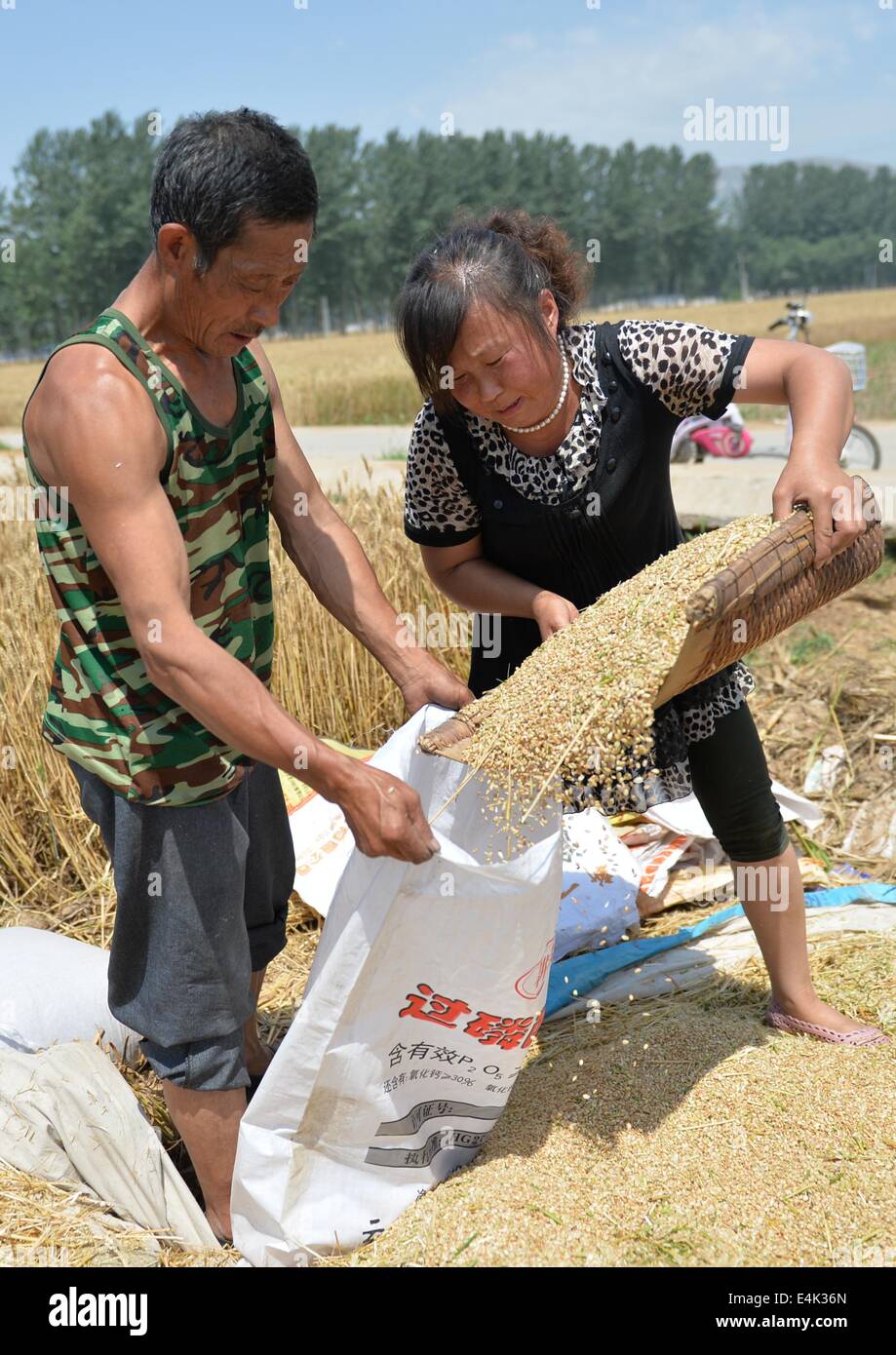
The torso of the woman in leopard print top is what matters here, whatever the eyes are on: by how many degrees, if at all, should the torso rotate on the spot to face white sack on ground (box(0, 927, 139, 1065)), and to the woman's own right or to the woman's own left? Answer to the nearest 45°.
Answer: approximately 90° to the woman's own right

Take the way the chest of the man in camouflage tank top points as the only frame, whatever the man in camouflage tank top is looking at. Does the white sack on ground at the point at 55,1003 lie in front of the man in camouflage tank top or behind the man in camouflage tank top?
behind

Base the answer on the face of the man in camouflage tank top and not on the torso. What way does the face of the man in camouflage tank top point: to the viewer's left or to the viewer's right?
to the viewer's right

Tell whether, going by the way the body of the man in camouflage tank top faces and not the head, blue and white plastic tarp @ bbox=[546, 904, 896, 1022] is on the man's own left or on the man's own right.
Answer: on the man's own left

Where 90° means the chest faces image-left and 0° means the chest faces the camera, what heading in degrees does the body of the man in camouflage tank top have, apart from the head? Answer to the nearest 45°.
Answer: approximately 315°

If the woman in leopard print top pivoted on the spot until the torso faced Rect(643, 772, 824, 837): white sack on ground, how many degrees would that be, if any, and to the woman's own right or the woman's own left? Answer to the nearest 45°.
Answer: approximately 180°

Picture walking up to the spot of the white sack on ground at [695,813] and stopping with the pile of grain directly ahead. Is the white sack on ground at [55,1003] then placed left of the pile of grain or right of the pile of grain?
right
